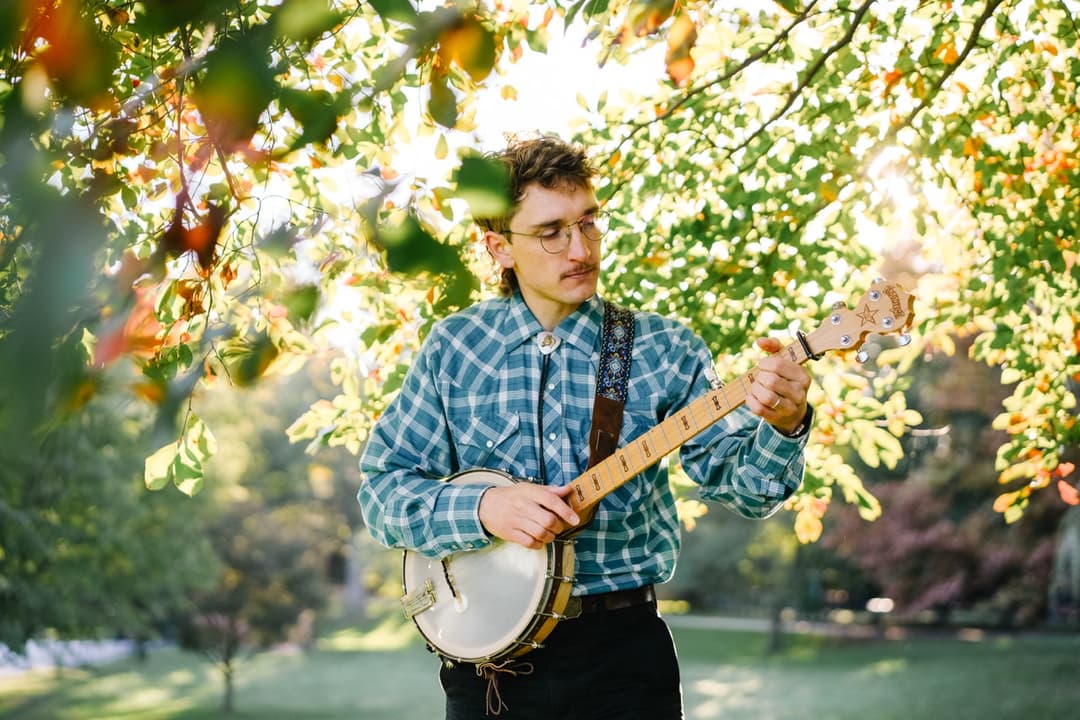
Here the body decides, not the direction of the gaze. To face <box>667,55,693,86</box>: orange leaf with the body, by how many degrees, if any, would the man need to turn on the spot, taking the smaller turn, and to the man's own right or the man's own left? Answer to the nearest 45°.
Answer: approximately 45° to the man's own left

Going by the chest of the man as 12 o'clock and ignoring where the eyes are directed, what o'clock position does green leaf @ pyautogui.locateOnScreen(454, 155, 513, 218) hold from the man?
The green leaf is roughly at 12 o'clock from the man.

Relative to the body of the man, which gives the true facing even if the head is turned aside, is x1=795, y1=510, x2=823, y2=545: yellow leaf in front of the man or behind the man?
behind

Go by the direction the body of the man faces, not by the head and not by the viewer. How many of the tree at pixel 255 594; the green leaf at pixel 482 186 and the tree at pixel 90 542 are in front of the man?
1

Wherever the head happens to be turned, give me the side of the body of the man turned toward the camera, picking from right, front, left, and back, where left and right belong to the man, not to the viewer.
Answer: front

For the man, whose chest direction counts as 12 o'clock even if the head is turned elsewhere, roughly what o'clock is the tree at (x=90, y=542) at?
The tree is roughly at 5 o'clock from the man.

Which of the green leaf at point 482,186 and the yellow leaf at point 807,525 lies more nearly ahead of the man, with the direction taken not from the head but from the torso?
the green leaf

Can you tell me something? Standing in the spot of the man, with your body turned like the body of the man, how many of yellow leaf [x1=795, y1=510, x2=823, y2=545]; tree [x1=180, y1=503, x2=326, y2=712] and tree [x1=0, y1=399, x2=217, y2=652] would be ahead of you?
0

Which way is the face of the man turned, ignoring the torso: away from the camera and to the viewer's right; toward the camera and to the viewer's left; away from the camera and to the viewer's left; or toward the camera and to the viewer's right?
toward the camera and to the viewer's right

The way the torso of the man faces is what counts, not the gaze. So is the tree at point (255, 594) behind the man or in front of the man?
behind

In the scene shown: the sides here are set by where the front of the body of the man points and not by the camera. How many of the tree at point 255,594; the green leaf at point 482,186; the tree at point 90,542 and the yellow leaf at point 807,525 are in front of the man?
1

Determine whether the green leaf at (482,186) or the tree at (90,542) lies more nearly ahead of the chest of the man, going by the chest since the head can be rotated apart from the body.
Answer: the green leaf

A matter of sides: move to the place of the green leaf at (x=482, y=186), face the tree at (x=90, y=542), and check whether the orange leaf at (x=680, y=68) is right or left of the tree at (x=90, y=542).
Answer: right

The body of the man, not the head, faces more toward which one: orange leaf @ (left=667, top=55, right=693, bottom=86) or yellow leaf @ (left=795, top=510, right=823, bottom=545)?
the orange leaf

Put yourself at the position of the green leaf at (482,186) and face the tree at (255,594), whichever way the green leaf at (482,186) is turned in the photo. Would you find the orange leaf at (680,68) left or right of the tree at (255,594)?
right
